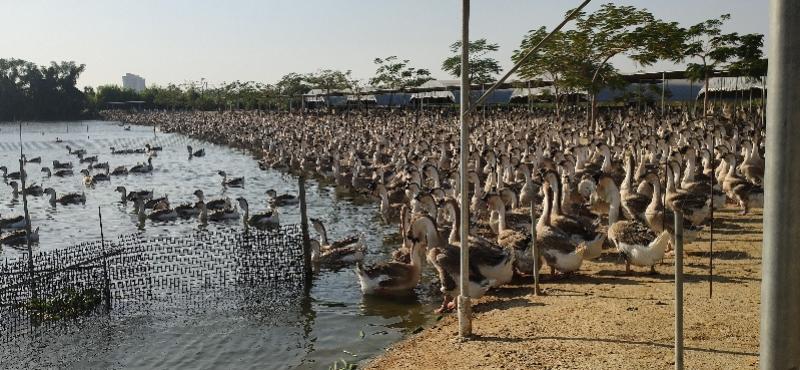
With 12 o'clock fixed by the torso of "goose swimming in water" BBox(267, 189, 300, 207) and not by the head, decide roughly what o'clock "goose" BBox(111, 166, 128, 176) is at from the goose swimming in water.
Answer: The goose is roughly at 2 o'clock from the goose swimming in water.

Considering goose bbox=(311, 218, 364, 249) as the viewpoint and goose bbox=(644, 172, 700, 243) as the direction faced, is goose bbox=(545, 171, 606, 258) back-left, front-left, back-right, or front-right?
front-right

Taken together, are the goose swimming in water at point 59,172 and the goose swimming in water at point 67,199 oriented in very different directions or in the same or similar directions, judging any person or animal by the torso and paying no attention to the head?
same or similar directions

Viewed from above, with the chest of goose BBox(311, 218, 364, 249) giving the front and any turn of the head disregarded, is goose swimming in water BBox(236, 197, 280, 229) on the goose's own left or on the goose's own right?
on the goose's own right

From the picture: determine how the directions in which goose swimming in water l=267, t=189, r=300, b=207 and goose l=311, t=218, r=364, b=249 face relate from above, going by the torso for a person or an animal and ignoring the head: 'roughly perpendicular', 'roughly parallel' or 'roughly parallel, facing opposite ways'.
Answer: roughly parallel

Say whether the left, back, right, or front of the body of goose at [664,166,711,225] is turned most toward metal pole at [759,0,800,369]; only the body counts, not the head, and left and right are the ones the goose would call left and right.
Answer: left

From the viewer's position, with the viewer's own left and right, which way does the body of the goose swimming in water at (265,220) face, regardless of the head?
facing to the left of the viewer

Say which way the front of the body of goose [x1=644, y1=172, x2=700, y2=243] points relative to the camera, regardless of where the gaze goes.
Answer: to the viewer's left

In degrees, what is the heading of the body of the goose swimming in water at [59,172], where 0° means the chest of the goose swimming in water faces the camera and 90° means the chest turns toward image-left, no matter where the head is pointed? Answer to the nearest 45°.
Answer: approximately 90°

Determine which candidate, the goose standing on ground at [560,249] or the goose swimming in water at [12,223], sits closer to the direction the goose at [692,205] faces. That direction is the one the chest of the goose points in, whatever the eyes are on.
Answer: the goose swimming in water

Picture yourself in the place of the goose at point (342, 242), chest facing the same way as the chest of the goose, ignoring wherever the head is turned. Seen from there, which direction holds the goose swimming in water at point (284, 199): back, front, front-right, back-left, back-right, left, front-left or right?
right
